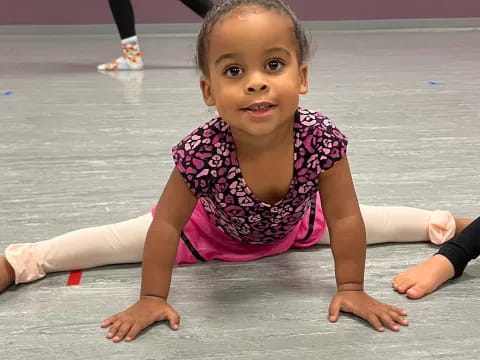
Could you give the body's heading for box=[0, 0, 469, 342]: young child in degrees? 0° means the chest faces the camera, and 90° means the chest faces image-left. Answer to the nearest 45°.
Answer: approximately 0°

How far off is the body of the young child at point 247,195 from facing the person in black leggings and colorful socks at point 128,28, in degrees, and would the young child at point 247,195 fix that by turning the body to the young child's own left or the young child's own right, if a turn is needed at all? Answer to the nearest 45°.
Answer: approximately 180°
